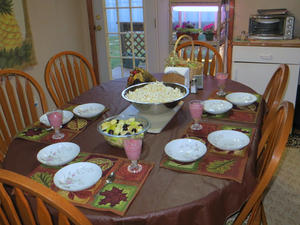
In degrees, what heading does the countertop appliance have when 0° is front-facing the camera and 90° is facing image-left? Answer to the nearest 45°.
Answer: approximately 0°

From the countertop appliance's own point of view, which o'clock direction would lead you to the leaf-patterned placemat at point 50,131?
The leaf-patterned placemat is roughly at 1 o'clock from the countertop appliance.

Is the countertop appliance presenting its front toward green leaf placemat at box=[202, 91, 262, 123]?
yes

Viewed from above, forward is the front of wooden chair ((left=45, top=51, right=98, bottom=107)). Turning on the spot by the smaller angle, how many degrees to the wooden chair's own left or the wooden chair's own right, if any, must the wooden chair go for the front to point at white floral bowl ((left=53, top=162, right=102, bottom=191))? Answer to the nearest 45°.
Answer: approximately 45° to the wooden chair's own right

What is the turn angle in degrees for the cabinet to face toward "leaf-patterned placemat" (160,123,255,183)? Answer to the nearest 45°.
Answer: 0° — it already faces it

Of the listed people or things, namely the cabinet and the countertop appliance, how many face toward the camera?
2

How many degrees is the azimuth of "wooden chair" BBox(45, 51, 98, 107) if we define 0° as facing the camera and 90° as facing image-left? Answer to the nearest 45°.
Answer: approximately 315°
